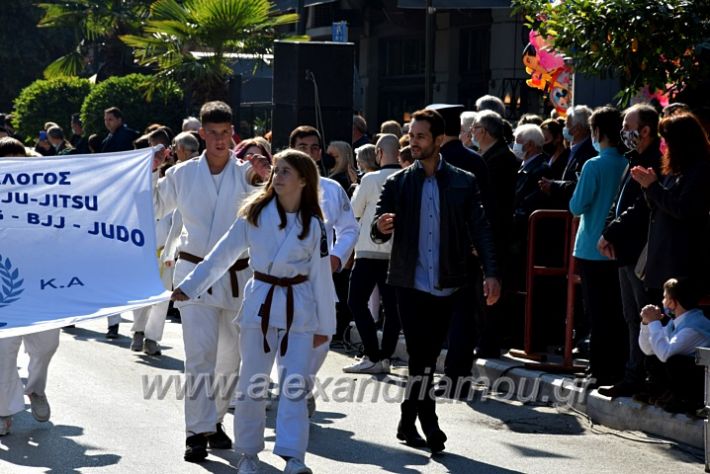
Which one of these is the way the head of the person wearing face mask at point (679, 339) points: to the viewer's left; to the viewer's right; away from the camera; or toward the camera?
to the viewer's left

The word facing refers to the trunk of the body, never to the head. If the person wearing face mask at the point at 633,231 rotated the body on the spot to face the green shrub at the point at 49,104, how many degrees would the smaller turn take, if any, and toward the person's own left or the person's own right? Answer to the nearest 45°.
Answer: approximately 45° to the person's own right

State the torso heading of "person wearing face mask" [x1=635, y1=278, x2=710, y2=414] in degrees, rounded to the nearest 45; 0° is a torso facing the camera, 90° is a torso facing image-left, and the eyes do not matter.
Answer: approximately 90°

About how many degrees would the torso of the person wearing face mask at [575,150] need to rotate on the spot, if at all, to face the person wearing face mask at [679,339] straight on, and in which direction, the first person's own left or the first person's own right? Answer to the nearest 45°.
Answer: approximately 90° to the first person's own left

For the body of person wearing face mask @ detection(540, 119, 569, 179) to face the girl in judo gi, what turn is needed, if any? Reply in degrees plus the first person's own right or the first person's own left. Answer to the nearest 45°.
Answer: approximately 90° to the first person's own left

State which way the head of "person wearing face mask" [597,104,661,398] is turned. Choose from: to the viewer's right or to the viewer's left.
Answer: to the viewer's left

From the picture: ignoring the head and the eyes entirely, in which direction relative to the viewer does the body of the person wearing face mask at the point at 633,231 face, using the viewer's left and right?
facing to the left of the viewer

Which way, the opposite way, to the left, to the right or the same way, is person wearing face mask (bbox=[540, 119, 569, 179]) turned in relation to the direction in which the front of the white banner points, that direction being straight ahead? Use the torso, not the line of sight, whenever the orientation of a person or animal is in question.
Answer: to the right

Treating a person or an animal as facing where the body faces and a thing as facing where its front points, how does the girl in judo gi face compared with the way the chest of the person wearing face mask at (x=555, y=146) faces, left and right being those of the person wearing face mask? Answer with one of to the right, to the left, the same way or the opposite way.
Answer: to the left

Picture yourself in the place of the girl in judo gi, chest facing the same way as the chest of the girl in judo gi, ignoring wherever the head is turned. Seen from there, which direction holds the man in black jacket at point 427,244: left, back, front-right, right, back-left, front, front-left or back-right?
back-left

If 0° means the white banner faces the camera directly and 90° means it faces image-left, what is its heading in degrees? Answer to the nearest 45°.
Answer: approximately 0°

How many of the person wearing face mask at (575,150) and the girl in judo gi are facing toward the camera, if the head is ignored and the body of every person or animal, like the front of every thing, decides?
1
